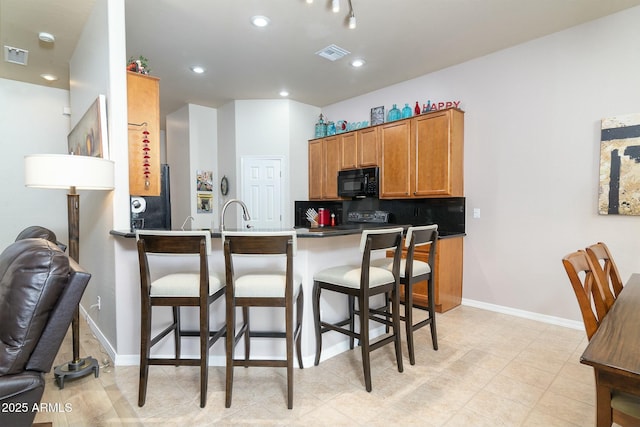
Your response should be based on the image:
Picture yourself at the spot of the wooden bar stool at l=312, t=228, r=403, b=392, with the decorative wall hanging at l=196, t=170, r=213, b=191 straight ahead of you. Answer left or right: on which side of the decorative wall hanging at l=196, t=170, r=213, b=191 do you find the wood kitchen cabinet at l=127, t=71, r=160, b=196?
left

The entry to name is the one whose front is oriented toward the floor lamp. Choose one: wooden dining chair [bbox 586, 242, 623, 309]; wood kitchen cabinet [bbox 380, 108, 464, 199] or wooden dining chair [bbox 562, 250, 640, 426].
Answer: the wood kitchen cabinet

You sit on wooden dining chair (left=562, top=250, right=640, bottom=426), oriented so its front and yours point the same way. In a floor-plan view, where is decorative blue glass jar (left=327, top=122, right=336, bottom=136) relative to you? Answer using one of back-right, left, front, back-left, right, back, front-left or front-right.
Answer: back

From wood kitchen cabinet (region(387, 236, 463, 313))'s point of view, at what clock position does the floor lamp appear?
The floor lamp is roughly at 12 o'clock from the wood kitchen cabinet.

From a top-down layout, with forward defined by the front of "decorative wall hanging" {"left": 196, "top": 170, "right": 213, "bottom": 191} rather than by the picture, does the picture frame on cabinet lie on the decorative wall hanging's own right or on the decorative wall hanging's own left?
on the decorative wall hanging's own left

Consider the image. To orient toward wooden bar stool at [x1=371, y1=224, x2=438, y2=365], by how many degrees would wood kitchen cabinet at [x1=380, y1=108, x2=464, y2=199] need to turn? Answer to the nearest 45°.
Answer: approximately 45° to its left

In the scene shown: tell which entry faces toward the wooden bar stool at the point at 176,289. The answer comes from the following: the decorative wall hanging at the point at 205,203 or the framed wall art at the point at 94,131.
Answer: the decorative wall hanging

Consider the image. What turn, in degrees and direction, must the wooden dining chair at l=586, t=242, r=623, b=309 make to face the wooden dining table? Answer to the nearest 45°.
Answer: approximately 45° to its right

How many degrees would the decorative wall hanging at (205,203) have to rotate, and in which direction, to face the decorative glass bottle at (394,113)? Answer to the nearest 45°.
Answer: approximately 45° to its left
